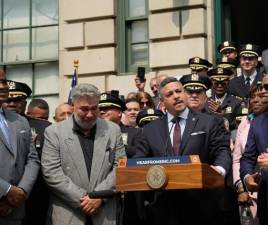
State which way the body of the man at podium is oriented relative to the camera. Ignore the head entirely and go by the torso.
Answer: toward the camera

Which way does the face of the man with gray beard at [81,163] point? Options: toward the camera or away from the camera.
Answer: toward the camera

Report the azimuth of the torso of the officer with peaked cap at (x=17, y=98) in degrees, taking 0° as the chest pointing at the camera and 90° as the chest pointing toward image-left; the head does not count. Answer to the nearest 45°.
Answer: approximately 45°

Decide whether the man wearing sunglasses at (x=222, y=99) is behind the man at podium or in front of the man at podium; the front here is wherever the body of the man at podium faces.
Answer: behind

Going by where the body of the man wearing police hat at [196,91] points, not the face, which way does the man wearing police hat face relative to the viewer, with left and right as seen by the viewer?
facing the viewer

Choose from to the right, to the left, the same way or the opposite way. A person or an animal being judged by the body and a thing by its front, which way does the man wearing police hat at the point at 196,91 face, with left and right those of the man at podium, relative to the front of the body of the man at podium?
the same way

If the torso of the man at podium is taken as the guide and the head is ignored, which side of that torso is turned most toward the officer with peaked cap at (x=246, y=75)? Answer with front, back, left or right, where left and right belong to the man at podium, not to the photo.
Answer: back

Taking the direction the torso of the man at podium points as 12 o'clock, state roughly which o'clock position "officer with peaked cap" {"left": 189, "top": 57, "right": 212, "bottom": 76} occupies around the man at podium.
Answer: The officer with peaked cap is roughly at 6 o'clock from the man at podium.

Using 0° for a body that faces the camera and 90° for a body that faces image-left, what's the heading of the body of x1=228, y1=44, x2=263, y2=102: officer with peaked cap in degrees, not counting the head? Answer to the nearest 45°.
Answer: approximately 0°

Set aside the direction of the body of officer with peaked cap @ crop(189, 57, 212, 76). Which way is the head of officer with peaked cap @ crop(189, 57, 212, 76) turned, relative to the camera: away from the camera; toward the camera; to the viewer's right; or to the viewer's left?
toward the camera

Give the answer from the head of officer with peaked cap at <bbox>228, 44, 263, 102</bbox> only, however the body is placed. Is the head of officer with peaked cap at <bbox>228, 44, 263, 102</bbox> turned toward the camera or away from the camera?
toward the camera

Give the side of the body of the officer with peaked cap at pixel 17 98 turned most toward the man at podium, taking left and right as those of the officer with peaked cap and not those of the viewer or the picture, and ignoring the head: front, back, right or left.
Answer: left

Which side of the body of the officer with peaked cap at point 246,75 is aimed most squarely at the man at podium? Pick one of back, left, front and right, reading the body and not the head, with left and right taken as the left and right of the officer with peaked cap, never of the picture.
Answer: front

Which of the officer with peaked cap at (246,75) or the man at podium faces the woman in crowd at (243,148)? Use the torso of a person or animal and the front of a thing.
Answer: the officer with peaked cap

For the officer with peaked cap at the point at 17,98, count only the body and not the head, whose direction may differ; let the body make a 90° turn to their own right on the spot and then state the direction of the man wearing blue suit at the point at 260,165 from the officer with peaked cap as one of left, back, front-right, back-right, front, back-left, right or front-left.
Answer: back
